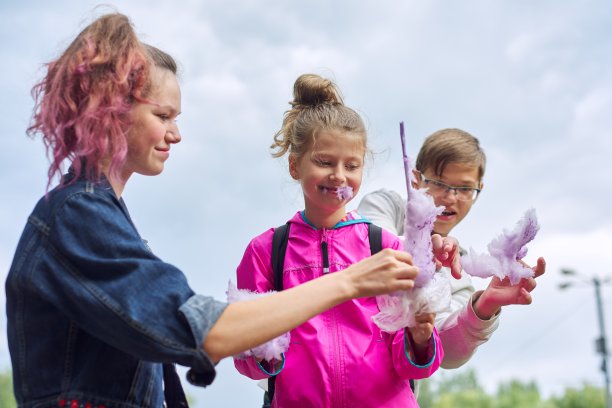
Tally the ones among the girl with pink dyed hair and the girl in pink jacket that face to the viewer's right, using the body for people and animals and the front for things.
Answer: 1

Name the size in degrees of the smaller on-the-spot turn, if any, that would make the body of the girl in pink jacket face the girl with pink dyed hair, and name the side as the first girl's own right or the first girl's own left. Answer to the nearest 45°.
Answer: approximately 45° to the first girl's own right

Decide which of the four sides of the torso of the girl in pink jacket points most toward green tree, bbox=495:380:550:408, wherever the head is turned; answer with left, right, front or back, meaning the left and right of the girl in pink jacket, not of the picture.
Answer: back

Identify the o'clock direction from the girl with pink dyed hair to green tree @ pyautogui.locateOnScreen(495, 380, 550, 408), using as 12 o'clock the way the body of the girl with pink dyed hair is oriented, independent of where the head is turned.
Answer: The green tree is roughly at 10 o'clock from the girl with pink dyed hair.

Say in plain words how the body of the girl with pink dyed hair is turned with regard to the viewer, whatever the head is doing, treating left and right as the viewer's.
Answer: facing to the right of the viewer

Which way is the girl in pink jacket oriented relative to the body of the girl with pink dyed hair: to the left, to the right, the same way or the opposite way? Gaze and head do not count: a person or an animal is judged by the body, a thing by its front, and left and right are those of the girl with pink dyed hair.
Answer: to the right

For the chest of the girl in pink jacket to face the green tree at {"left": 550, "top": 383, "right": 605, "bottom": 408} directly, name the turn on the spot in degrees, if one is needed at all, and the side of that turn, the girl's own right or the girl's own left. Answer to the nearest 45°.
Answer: approximately 180°

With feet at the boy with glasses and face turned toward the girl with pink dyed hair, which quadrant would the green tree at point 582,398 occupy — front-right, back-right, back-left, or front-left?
back-right

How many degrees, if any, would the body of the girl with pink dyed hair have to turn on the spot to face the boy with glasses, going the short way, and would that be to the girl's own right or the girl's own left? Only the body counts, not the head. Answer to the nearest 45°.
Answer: approximately 45° to the girl's own left

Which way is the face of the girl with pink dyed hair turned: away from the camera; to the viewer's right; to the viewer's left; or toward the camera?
to the viewer's right

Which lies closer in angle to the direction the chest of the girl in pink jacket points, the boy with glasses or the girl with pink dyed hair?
the girl with pink dyed hair

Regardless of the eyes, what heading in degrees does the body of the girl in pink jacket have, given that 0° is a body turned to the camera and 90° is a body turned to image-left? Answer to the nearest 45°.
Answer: approximately 0°
